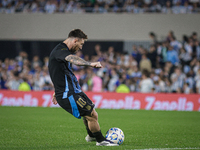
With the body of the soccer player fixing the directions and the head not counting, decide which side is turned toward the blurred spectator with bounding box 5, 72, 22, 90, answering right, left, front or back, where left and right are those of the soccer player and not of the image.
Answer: left

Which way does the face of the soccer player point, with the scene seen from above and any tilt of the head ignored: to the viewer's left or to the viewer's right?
to the viewer's right

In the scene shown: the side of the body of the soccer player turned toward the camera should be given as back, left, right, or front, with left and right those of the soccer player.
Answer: right

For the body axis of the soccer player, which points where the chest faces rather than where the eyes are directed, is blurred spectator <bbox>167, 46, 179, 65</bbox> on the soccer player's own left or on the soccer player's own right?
on the soccer player's own left

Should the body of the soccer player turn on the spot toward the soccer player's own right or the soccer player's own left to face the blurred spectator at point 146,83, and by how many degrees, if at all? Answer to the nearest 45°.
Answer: approximately 90° to the soccer player's own left

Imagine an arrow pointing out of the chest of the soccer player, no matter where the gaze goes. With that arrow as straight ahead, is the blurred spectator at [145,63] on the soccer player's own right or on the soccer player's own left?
on the soccer player's own left
